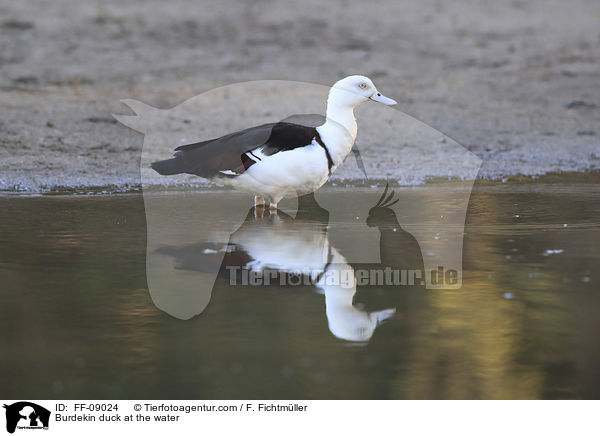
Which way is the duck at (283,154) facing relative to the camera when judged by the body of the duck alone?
to the viewer's right
